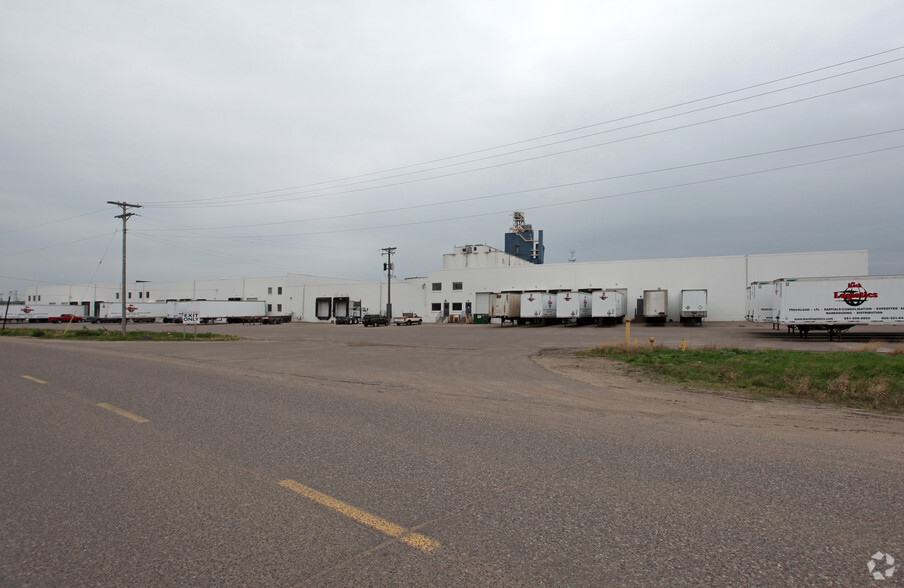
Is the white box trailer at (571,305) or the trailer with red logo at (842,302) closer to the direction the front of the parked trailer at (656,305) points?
the trailer with red logo

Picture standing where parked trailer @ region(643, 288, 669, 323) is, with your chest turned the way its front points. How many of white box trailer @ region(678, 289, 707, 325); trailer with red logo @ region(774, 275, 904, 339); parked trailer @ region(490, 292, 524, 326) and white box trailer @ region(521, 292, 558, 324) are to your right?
2

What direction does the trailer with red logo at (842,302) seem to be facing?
to the viewer's left

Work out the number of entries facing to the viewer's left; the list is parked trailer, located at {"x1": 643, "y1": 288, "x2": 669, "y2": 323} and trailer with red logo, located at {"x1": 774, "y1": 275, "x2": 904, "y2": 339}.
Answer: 1

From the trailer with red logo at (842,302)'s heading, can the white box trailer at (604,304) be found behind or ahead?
ahead

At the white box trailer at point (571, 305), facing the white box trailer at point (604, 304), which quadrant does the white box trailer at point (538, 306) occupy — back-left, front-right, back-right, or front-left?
back-left

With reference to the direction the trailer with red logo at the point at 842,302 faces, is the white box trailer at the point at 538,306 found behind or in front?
in front

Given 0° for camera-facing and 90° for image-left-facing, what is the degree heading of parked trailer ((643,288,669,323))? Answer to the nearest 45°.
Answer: approximately 0°

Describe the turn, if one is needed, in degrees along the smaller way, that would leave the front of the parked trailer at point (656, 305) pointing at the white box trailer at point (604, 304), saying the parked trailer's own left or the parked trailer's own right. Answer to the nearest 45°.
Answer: approximately 90° to the parked trailer's own right

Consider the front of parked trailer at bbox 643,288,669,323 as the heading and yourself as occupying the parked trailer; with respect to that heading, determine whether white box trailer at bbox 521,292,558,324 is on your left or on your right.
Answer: on your right

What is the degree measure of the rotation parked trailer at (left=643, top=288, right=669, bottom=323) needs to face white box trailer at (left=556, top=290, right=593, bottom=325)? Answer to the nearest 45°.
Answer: approximately 90° to its right

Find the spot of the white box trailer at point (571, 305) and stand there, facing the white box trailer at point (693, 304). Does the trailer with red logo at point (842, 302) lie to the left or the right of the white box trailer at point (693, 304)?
right

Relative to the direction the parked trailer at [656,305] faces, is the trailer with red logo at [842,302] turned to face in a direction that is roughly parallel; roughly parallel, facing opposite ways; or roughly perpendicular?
roughly perpendicular

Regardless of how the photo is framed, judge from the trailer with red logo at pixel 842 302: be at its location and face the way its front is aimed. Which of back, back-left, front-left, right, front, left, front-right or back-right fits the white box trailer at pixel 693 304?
front-right

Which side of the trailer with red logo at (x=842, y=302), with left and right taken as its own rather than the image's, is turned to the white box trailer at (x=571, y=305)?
front

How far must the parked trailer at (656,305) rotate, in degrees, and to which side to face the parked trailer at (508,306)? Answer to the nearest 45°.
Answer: approximately 90° to its right
